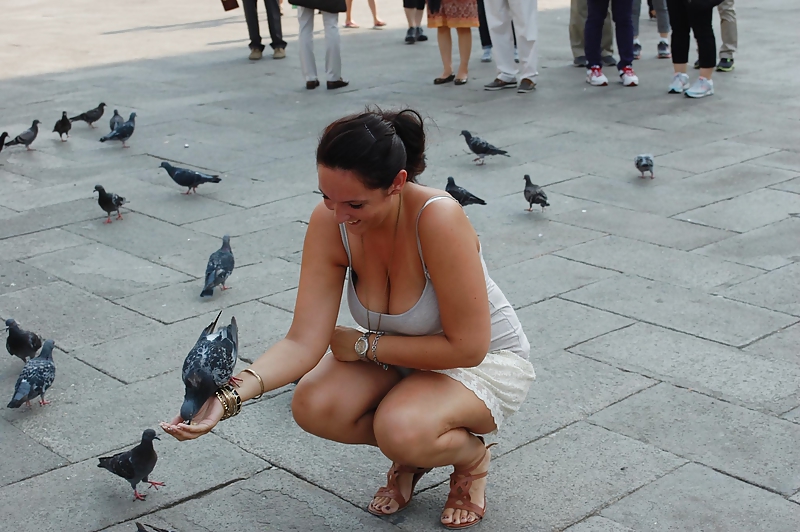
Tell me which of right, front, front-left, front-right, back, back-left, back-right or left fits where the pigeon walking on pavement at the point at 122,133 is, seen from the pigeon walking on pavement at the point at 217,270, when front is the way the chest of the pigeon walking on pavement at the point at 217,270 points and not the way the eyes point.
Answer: front-left

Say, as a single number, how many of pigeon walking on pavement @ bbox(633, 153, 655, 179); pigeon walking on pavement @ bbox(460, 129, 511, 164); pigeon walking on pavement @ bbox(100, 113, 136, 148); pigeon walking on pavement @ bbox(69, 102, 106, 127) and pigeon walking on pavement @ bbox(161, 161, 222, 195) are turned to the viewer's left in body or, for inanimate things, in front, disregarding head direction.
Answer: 2

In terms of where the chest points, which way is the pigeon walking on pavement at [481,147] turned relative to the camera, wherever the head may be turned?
to the viewer's left

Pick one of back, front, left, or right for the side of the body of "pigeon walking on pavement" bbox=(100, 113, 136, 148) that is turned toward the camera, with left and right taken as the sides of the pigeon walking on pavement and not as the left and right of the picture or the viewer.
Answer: right

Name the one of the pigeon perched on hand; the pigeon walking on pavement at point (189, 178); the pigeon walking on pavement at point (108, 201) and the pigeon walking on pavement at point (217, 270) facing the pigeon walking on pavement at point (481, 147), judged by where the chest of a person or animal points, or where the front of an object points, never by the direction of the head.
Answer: the pigeon walking on pavement at point (217, 270)

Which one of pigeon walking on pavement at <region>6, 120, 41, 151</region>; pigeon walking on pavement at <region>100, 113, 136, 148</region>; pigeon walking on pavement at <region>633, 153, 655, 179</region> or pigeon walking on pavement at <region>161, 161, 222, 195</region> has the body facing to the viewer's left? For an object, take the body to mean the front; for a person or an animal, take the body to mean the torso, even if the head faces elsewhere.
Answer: pigeon walking on pavement at <region>161, 161, 222, 195</region>

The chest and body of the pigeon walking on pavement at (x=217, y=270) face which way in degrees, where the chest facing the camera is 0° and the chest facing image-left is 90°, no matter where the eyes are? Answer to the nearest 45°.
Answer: approximately 225°

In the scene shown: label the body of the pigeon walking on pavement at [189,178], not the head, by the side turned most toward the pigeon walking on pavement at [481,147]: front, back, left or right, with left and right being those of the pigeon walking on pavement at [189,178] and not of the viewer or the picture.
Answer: back

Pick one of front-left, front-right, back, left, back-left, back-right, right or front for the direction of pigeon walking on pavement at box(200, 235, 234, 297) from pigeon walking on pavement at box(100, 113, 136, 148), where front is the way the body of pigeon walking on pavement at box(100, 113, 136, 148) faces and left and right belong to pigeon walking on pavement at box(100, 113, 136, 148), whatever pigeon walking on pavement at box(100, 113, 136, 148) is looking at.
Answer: right

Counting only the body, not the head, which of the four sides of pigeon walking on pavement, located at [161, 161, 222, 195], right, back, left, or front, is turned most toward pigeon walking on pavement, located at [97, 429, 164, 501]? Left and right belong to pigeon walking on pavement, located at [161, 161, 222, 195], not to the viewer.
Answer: left

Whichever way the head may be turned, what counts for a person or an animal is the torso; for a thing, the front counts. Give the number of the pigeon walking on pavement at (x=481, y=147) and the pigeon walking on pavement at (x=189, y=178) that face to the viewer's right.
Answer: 0
